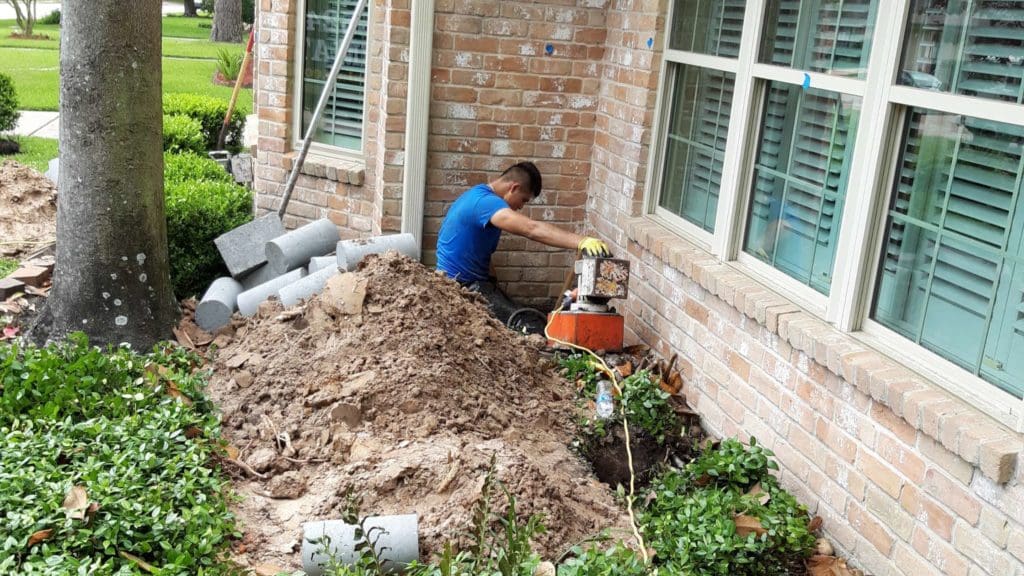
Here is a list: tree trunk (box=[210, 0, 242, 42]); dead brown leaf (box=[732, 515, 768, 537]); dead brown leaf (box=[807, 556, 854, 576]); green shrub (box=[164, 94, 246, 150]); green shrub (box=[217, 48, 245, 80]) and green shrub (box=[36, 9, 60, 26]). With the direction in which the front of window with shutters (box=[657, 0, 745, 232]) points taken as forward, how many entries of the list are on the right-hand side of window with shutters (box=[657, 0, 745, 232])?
4

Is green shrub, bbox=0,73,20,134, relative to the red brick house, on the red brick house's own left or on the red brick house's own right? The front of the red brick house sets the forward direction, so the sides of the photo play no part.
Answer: on the red brick house's own right

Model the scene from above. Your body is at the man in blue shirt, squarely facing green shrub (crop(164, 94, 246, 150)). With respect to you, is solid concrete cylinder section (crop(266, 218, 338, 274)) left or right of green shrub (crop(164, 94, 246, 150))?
left

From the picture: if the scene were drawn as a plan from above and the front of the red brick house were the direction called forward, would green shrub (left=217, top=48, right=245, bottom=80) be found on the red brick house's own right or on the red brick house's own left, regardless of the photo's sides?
on the red brick house's own right

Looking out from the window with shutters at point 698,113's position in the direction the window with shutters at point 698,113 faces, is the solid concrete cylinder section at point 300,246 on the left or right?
on its right

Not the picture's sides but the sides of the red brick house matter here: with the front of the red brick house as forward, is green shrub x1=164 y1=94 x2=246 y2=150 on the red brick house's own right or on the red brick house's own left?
on the red brick house's own right

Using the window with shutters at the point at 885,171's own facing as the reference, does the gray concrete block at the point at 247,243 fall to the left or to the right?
on its right

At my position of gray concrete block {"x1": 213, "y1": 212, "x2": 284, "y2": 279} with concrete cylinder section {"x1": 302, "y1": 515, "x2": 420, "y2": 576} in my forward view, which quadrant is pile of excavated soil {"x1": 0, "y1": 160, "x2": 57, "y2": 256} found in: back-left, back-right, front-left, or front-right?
back-right

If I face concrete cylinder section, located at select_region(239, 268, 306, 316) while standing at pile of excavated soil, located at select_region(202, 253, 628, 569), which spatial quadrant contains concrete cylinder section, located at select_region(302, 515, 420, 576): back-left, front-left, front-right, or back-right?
back-left
